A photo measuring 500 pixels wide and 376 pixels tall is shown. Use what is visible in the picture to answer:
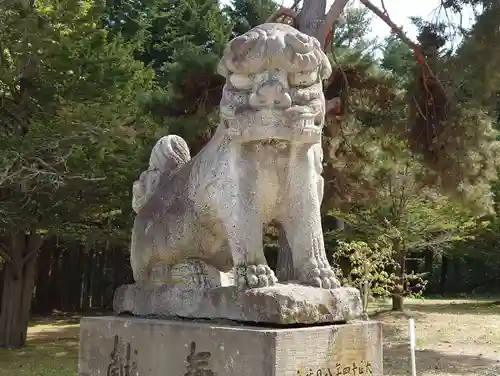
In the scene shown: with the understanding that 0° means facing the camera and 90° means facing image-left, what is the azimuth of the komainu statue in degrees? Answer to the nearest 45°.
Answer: approximately 315°

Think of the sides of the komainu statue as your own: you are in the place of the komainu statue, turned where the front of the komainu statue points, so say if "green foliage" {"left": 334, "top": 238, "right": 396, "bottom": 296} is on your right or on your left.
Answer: on your left
